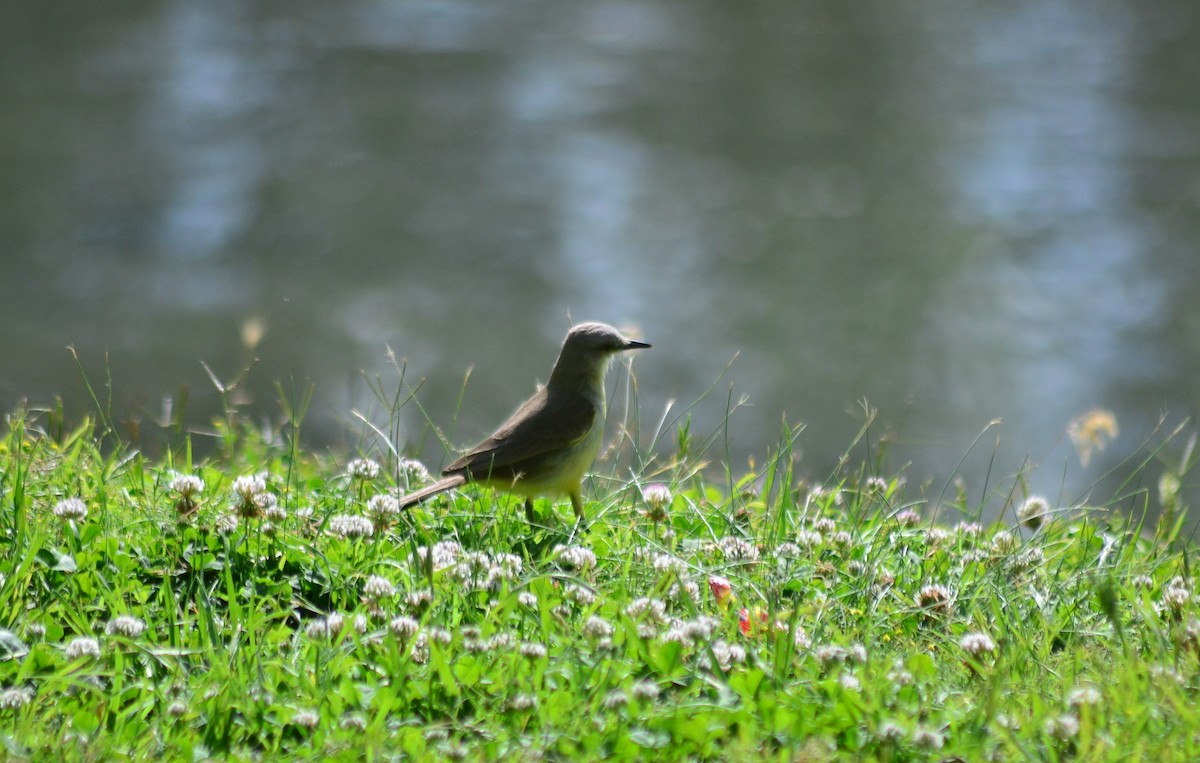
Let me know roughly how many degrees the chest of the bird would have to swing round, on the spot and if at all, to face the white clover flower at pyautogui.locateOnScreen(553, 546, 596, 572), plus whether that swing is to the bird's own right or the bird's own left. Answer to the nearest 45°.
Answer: approximately 90° to the bird's own right

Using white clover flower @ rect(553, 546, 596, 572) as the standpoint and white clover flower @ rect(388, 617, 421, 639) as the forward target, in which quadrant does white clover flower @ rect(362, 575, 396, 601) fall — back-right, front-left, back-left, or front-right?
front-right

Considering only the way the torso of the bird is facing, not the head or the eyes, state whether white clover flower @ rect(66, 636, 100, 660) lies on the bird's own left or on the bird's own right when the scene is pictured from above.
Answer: on the bird's own right

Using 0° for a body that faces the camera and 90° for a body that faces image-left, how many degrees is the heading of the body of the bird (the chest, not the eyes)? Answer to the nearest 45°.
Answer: approximately 270°

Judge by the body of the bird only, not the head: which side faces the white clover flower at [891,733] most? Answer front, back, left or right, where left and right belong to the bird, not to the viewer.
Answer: right

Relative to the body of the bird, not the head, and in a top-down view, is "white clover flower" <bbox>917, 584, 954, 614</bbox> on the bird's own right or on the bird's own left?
on the bird's own right

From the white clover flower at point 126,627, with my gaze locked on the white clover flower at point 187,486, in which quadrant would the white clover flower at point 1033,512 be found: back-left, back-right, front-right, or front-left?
front-right

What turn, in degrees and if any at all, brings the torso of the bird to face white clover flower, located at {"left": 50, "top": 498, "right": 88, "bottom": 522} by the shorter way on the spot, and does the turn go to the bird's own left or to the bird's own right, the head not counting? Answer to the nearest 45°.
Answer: approximately 135° to the bird's own right

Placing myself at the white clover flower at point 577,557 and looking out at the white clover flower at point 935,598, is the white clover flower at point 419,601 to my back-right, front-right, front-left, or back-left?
back-right

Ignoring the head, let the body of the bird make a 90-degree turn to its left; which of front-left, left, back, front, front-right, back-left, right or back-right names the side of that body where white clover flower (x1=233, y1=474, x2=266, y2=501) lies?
back-left

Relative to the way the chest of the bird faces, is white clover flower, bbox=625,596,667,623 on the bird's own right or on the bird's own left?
on the bird's own right

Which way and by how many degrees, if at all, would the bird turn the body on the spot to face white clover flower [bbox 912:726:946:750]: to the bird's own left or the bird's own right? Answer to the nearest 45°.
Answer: approximately 90° to the bird's own right

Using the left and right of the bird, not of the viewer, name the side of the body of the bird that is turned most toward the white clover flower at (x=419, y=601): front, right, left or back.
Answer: right

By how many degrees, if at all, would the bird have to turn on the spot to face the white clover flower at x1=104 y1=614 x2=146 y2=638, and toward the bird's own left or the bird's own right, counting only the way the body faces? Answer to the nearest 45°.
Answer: approximately 135° to the bird's own right

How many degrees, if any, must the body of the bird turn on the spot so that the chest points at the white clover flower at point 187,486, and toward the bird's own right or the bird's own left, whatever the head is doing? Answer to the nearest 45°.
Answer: approximately 135° to the bird's own right
